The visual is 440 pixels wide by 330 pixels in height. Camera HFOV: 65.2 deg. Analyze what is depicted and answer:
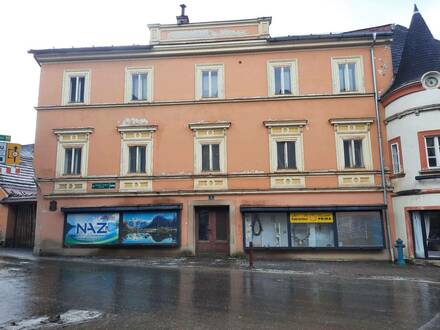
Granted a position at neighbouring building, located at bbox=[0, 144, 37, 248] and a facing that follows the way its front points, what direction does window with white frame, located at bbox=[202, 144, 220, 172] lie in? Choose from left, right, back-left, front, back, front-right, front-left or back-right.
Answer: front-left

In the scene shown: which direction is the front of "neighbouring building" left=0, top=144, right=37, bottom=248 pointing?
toward the camera

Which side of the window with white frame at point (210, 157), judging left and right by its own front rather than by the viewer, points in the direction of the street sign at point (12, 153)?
right

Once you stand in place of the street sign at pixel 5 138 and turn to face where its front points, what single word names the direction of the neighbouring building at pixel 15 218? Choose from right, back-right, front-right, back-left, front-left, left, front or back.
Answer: back

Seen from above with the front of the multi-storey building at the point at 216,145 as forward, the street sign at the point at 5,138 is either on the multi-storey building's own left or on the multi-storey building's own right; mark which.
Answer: on the multi-storey building's own right

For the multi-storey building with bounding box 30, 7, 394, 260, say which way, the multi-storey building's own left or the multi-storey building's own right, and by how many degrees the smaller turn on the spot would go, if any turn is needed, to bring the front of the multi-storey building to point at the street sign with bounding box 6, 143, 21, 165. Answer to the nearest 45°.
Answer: approximately 90° to the multi-storey building's own right

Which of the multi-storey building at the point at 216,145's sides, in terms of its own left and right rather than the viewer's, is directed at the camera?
front
